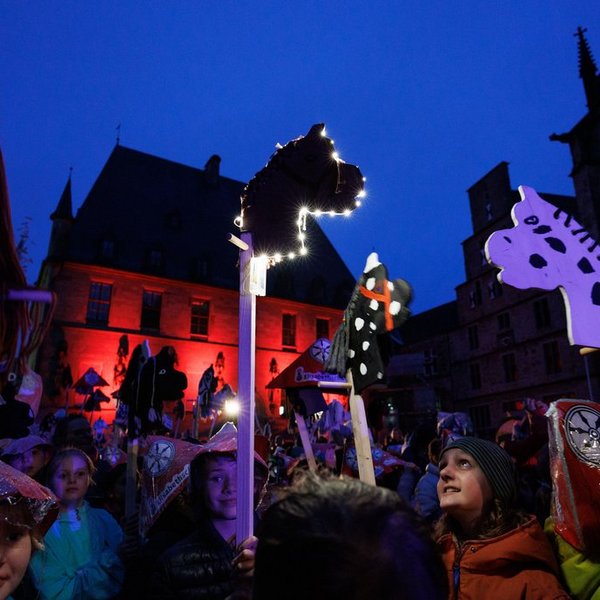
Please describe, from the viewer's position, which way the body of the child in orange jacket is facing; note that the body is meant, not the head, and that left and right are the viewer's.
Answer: facing the viewer and to the left of the viewer

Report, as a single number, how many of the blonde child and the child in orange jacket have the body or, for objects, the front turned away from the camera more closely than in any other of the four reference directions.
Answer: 0

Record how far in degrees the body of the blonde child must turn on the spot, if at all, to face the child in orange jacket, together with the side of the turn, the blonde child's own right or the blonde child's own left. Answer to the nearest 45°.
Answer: approximately 45° to the blonde child's own left

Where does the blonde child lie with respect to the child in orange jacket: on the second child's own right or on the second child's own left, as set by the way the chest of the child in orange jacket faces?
on the second child's own right

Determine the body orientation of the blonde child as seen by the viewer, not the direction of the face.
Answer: toward the camera
